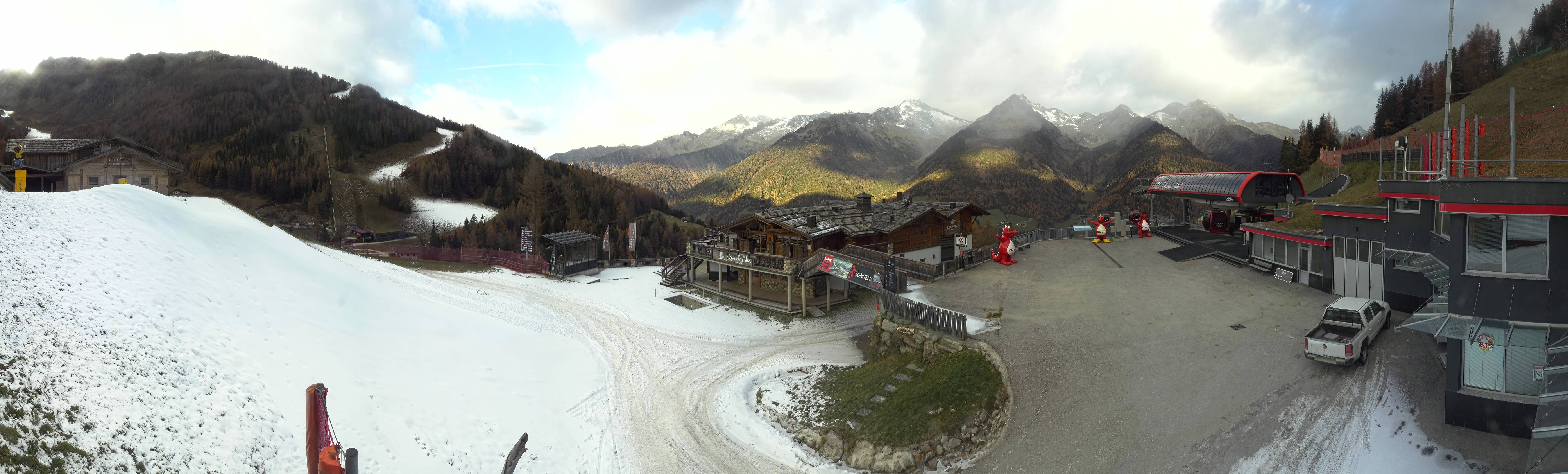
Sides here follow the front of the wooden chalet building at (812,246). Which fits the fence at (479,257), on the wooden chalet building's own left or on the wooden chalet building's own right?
on the wooden chalet building's own right

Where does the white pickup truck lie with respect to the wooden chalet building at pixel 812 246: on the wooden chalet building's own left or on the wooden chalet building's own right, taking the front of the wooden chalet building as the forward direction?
on the wooden chalet building's own left

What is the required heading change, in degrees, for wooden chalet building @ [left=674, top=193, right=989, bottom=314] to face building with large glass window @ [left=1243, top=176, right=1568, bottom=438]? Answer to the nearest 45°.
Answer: approximately 90° to its left

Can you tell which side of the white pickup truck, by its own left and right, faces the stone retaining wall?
back

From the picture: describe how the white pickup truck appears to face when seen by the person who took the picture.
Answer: facing away from the viewer and to the right of the viewer

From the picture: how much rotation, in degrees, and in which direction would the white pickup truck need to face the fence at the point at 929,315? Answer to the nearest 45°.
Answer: approximately 135° to its left

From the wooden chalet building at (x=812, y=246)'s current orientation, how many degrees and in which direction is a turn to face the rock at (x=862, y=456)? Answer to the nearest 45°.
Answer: approximately 45° to its left

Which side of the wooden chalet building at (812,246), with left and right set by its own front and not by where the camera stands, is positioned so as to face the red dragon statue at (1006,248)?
left

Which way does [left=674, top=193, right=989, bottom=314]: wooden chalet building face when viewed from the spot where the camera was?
facing the viewer and to the left of the viewer

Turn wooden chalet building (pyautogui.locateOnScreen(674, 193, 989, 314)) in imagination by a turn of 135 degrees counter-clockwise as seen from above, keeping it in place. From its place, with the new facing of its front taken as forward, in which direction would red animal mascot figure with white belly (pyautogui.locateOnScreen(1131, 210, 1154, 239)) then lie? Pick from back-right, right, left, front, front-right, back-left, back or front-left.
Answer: front

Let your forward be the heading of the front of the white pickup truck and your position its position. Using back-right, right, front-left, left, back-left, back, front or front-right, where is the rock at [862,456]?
back

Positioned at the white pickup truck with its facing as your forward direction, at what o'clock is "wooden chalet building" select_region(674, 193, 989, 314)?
The wooden chalet building is roughly at 8 o'clock from the white pickup truck.

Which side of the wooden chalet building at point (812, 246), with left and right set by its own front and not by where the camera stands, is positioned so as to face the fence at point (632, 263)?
right

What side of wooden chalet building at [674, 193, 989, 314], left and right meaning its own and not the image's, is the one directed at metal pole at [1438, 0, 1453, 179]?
left

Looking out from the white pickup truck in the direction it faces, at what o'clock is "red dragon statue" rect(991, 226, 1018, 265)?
The red dragon statue is roughly at 9 o'clock from the white pickup truck.

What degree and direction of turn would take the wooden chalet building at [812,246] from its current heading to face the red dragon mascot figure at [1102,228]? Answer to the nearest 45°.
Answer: approximately 135° to its left

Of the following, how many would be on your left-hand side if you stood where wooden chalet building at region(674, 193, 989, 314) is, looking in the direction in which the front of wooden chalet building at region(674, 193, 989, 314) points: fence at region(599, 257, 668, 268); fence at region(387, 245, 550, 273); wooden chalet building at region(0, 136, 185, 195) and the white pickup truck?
1
